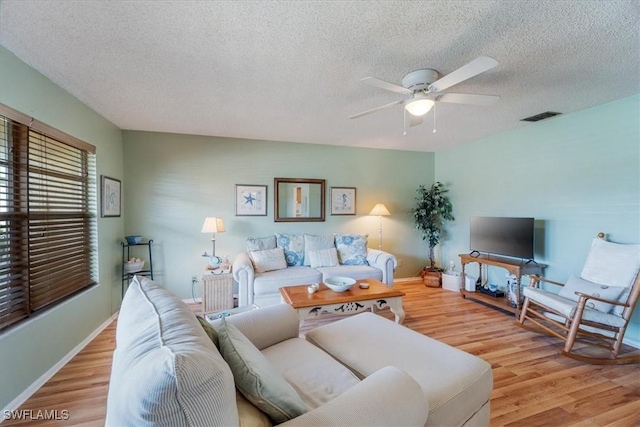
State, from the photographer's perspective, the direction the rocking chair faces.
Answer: facing the viewer and to the left of the viewer

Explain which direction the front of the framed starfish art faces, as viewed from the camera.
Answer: facing the viewer

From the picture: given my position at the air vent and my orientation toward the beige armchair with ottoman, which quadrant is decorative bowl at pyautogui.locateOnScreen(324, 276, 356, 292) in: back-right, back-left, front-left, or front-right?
front-right

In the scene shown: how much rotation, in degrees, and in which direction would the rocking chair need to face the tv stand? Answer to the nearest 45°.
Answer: approximately 90° to its right

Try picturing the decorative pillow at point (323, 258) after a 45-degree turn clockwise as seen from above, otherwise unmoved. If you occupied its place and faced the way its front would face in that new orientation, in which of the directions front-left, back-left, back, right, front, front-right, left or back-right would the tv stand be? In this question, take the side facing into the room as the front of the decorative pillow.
back-left

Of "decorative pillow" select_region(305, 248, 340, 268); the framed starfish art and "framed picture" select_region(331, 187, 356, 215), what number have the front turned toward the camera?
3

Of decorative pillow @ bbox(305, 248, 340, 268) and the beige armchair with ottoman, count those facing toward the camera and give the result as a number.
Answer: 1

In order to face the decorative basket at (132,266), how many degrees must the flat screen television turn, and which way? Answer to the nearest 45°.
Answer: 0° — it already faces it

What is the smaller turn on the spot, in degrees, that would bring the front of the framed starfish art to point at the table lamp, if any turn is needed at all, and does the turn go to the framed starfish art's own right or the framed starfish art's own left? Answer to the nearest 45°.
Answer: approximately 45° to the framed starfish art's own right

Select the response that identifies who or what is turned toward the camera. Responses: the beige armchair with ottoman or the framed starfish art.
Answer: the framed starfish art

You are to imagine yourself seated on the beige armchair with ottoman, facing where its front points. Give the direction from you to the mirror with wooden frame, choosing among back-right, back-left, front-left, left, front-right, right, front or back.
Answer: front-left

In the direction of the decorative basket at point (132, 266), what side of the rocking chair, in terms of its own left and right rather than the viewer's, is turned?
front

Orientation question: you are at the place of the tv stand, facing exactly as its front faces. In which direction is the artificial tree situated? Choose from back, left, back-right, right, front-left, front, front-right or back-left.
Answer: right

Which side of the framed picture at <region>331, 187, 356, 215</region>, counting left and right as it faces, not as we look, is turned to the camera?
front

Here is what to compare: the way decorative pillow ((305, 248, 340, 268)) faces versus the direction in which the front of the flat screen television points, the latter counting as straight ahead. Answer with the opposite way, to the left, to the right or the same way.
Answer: to the left

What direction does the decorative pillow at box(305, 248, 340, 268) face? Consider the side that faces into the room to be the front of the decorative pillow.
toward the camera

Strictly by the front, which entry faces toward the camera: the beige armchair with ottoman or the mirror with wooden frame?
the mirror with wooden frame

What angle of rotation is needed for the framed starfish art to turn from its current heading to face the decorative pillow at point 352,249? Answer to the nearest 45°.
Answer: approximately 90° to its left

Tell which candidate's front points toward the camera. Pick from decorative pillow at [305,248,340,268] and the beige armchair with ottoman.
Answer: the decorative pillow

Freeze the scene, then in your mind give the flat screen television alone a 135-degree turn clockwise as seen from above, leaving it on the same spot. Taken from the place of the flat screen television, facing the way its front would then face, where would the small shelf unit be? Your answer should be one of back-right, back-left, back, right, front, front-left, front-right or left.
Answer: back-left

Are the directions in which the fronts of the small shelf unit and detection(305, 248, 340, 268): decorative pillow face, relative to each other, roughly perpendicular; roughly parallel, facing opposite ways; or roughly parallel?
roughly parallel

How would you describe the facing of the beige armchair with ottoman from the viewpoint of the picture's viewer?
facing away from the viewer and to the right of the viewer

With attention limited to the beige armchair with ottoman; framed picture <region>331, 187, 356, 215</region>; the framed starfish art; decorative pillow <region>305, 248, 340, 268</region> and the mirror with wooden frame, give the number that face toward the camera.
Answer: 4

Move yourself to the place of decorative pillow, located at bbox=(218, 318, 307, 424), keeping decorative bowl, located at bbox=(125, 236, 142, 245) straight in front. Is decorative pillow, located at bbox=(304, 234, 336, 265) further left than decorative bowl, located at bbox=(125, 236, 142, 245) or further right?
right
